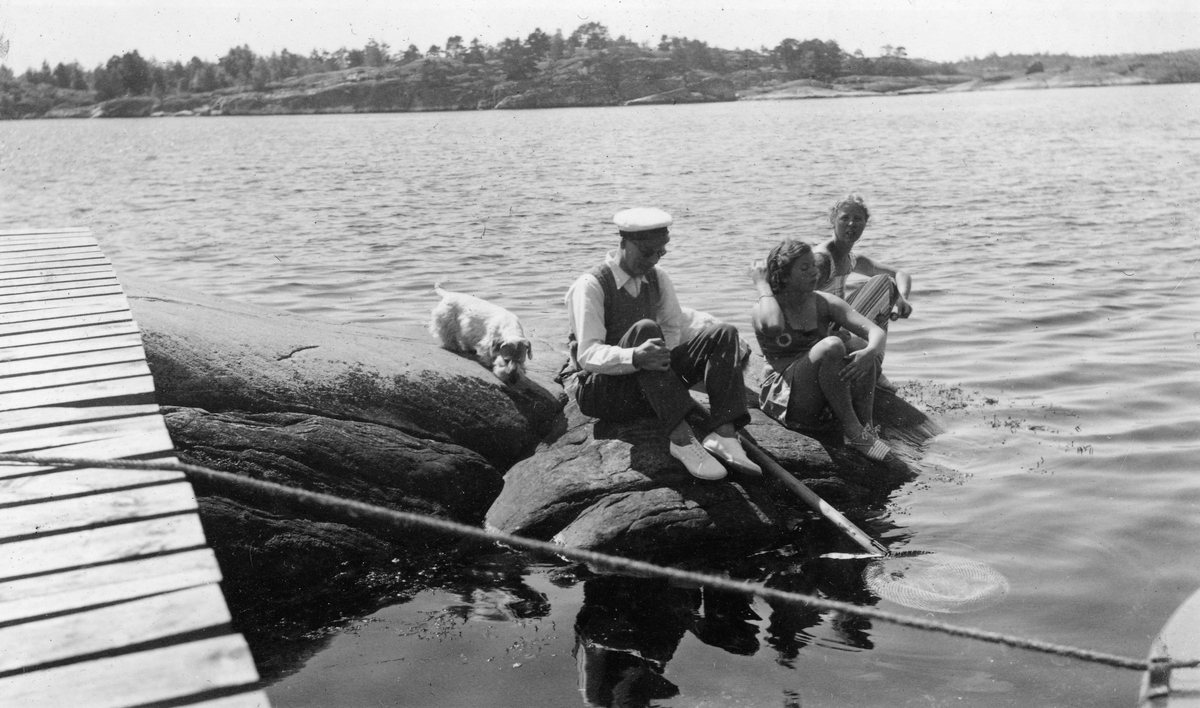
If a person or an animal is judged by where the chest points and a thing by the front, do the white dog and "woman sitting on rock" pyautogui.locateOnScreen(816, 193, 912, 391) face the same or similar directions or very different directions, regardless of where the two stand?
same or similar directions

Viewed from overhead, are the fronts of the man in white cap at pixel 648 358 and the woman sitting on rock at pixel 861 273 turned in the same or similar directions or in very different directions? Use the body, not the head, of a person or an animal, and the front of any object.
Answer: same or similar directions

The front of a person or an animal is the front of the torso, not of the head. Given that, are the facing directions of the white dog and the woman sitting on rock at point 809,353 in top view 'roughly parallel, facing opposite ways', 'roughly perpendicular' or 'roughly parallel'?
roughly parallel

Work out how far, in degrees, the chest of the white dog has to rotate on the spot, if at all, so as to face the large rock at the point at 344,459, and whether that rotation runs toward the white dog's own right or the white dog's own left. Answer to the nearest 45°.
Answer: approximately 90° to the white dog's own right

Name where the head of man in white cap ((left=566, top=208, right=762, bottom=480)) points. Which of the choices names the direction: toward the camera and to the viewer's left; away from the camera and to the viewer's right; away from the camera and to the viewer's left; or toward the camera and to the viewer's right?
toward the camera and to the viewer's right

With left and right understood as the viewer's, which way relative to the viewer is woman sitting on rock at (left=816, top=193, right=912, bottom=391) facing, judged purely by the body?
facing the viewer and to the right of the viewer

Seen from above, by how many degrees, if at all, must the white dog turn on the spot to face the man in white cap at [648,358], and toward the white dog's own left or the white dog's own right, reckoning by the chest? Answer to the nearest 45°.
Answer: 0° — it already faces them

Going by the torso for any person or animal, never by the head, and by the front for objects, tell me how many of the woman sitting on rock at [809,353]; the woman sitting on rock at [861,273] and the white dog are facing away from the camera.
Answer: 0

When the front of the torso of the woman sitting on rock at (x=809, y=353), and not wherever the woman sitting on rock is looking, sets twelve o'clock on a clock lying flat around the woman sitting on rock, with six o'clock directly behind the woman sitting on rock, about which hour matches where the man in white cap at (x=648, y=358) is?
The man in white cap is roughly at 3 o'clock from the woman sitting on rock.

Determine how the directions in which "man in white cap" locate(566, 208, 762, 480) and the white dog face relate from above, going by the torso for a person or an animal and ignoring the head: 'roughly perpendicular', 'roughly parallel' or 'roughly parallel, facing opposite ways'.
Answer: roughly parallel

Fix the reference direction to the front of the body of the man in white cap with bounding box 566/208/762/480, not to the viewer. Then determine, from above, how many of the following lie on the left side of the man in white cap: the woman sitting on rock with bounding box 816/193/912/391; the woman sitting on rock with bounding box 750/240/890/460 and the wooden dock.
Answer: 2

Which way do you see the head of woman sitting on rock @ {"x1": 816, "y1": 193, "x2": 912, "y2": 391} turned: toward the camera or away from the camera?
toward the camera
